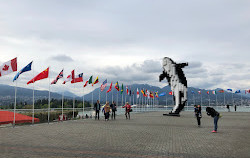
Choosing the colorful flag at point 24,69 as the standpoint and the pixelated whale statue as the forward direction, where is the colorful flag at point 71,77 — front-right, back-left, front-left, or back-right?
front-left

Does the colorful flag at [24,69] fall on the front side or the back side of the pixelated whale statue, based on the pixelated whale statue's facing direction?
on the front side

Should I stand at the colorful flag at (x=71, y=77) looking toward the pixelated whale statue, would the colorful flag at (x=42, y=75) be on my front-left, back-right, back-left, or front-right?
back-right

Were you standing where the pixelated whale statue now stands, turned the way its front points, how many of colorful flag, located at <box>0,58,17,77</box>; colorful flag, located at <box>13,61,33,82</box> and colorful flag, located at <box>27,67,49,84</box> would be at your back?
0

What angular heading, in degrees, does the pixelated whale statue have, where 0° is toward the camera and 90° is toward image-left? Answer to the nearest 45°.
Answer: approximately 45°

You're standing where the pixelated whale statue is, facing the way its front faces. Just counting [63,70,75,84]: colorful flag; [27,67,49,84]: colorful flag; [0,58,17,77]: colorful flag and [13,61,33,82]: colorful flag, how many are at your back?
0

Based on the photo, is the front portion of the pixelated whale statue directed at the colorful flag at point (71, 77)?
yes

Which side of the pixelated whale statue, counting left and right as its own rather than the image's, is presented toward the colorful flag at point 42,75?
front

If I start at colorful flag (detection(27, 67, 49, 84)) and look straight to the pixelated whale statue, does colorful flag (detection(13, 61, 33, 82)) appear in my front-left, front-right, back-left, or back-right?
back-right

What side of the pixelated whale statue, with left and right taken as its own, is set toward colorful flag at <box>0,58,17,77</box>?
front

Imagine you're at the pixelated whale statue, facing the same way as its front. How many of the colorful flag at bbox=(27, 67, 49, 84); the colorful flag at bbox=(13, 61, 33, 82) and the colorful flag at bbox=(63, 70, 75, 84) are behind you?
0
